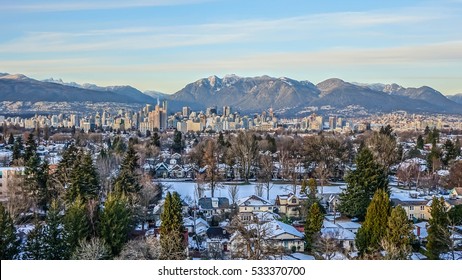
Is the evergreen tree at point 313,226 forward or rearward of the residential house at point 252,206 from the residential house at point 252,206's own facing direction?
forward

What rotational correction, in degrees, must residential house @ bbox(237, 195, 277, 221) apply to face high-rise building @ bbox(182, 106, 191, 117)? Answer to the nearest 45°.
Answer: approximately 180°

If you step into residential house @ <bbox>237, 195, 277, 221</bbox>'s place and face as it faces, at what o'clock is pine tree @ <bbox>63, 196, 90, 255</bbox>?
The pine tree is roughly at 1 o'clock from the residential house.

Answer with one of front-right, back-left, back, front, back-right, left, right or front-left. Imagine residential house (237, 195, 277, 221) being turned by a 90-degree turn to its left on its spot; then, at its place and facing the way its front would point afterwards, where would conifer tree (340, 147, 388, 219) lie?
front

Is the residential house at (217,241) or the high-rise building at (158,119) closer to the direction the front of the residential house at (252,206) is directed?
the residential house

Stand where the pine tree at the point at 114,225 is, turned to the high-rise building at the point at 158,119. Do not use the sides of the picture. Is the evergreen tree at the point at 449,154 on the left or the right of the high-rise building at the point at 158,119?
right

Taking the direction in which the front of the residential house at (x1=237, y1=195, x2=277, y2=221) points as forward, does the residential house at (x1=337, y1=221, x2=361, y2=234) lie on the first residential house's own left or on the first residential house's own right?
on the first residential house's own left

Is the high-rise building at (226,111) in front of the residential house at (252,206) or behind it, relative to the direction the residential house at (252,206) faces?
behind

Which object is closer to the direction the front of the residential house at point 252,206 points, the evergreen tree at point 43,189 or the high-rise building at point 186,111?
the evergreen tree

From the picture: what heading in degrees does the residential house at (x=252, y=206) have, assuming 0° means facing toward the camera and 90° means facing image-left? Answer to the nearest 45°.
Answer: approximately 0°

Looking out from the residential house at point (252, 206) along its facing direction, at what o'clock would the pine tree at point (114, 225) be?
The pine tree is roughly at 1 o'clock from the residential house.

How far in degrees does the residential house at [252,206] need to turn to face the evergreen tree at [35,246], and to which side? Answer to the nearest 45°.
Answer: approximately 45° to its right

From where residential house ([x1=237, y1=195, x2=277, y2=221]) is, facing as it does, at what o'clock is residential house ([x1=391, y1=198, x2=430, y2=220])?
residential house ([x1=391, y1=198, x2=430, y2=220]) is roughly at 9 o'clock from residential house ([x1=237, y1=195, x2=277, y2=221]).

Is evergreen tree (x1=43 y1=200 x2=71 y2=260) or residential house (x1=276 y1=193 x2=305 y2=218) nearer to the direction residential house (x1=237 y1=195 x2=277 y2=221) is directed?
the evergreen tree

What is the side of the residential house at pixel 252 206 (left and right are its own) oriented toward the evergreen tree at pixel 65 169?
right
